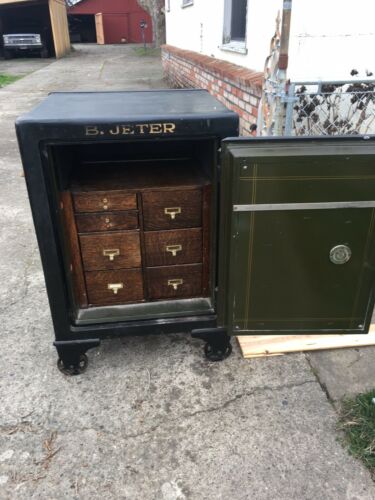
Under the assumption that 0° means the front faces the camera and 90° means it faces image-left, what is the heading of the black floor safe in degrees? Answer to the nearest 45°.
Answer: approximately 0°

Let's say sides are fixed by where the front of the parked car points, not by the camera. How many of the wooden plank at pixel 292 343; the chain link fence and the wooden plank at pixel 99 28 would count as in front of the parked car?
2

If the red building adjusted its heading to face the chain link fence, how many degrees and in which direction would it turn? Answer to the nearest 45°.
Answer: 0° — it already faces it

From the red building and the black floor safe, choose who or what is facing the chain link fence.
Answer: the red building

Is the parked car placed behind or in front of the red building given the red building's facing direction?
in front

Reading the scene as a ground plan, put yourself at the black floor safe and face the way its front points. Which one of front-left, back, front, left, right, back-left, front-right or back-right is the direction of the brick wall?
back

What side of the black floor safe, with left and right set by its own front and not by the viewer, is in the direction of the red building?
back

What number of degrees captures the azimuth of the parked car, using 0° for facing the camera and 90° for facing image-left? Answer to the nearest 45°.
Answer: approximately 0°
